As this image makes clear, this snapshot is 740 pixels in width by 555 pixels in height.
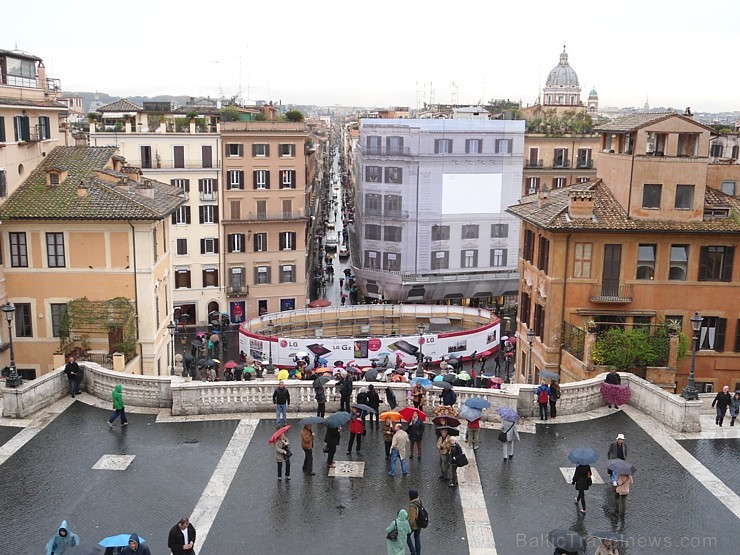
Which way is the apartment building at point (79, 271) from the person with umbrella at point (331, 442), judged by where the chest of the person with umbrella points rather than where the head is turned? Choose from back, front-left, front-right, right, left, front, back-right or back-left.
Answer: front-left

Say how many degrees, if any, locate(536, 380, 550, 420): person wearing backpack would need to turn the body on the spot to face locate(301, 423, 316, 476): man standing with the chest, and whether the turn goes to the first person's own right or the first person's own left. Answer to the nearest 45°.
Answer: approximately 135° to the first person's own left

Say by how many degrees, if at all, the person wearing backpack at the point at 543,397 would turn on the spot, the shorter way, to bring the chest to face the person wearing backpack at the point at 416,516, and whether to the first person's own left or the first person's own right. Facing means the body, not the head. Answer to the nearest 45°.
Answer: approximately 180°

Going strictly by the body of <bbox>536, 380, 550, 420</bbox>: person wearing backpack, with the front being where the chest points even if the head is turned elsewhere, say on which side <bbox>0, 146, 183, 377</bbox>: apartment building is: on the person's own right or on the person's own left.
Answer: on the person's own left

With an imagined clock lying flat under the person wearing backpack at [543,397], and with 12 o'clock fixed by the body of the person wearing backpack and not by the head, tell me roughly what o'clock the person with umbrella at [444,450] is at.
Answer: The person with umbrella is roughly at 7 o'clock from the person wearing backpack.

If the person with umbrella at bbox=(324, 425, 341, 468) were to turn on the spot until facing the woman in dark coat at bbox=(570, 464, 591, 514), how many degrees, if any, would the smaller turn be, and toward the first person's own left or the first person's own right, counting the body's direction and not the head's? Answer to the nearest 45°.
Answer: approximately 135° to the first person's own right

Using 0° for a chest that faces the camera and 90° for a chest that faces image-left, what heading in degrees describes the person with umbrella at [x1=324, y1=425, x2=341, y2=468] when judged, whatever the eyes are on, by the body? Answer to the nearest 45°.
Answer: approximately 180°

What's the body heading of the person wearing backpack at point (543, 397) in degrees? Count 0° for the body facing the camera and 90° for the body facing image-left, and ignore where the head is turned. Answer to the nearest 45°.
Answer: approximately 180°

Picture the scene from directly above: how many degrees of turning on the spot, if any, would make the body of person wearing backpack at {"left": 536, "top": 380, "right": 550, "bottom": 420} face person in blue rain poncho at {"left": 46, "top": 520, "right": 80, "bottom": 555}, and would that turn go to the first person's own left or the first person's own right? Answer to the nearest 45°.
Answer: approximately 135° to the first person's own left

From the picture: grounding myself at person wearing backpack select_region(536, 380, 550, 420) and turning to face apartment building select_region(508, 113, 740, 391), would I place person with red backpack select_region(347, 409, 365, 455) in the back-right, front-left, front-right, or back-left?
back-left
